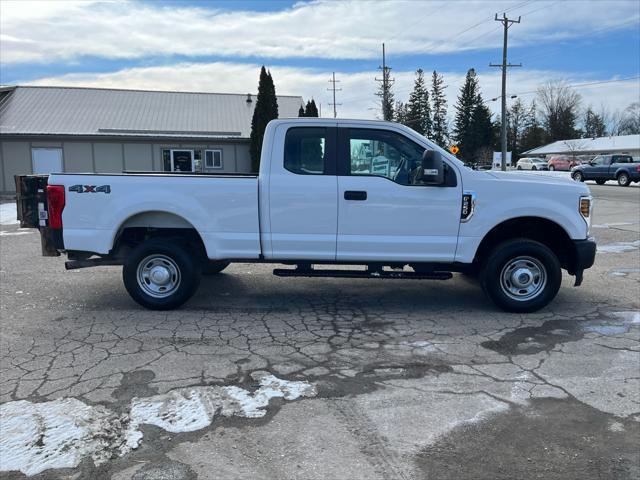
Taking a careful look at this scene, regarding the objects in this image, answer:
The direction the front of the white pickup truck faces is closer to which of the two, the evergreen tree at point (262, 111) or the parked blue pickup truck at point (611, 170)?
the parked blue pickup truck

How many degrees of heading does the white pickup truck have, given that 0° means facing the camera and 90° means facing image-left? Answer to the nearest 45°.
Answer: approximately 270°

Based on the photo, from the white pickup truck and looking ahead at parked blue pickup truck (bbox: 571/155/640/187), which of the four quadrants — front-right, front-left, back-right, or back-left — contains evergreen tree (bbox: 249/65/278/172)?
front-left

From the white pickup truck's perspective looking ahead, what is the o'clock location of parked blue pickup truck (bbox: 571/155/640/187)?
The parked blue pickup truck is roughly at 10 o'clock from the white pickup truck.

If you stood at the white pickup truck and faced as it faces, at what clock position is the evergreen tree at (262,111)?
The evergreen tree is roughly at 9 o'clock from the white pickup truck.

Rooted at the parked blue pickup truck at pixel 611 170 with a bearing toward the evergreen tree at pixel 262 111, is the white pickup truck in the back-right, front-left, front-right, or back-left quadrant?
front-left

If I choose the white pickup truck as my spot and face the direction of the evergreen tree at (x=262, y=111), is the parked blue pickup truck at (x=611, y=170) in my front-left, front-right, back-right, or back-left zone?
front-right
